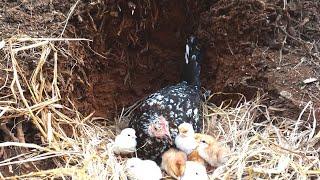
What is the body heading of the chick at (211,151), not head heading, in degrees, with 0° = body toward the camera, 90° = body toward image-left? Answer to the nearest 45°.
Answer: approximately 90°

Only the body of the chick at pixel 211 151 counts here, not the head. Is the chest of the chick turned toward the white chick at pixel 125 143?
yes
